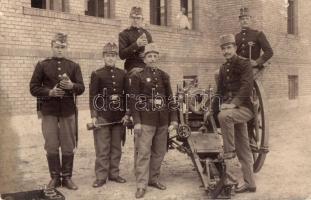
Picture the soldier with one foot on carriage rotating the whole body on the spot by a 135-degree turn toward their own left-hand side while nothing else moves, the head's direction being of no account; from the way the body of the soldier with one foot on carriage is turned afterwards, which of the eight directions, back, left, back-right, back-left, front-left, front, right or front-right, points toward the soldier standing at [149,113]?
back

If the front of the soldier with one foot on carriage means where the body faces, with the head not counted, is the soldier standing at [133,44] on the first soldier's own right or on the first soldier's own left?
on the first soldier's own right

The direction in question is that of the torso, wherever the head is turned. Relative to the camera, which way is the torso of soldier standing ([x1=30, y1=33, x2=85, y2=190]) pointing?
toward the camera

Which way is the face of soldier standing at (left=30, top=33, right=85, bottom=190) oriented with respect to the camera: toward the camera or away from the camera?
toward the camera

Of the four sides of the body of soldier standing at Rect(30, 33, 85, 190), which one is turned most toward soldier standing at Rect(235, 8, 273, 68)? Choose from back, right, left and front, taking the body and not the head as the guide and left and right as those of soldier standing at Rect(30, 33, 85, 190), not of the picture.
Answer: left

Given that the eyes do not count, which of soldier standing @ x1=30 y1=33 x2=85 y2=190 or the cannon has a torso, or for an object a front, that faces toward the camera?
the soldier standing

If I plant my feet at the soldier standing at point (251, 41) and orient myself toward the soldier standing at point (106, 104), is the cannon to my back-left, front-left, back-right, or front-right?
front-left

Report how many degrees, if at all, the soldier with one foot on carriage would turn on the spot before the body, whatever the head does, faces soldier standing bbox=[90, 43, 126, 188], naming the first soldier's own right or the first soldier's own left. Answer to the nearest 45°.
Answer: approximately 45° to the first soldier's own right

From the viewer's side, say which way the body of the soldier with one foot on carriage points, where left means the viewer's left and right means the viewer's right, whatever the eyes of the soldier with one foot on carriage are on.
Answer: facing the viewer and to the left of the viewer

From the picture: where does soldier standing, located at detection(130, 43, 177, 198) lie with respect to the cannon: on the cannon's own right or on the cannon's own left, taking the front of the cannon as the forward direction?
on the cannon's own left

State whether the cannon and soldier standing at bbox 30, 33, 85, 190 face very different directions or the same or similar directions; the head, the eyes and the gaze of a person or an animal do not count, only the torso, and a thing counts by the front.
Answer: very different directions

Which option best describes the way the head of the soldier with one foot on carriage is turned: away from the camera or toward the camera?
toward the camera

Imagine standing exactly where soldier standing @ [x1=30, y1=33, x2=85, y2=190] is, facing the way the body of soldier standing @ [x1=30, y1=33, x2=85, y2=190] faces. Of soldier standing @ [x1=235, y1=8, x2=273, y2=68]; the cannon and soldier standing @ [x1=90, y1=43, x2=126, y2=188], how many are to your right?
0
